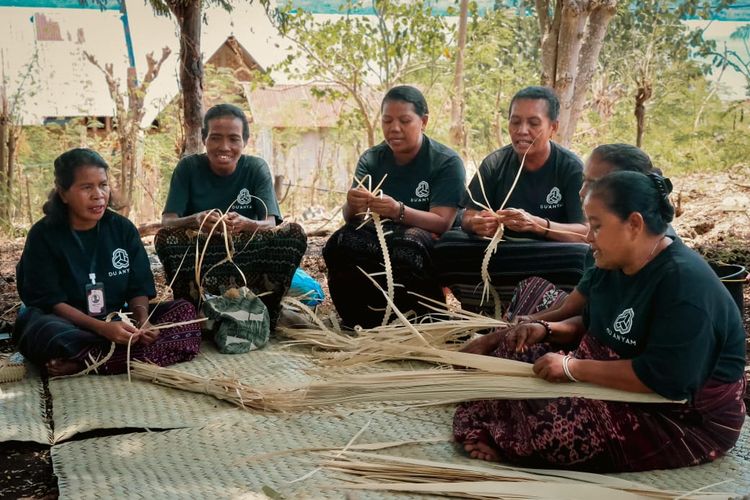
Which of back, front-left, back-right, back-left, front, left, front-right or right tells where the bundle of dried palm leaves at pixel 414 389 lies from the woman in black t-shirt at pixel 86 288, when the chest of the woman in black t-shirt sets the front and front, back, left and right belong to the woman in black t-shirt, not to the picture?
front

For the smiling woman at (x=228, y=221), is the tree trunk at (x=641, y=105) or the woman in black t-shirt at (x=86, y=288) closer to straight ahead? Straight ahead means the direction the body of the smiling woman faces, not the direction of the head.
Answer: the woman in black t-shirt

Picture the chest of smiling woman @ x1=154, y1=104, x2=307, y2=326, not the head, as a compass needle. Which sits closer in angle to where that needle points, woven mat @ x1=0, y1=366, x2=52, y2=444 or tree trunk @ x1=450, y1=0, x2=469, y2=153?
the woven mat

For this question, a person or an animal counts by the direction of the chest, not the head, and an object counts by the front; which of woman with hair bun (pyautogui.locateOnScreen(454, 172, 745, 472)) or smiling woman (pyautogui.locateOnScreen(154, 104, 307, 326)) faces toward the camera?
the smiling woman

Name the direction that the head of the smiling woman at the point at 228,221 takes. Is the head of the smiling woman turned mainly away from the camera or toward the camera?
toward the camera

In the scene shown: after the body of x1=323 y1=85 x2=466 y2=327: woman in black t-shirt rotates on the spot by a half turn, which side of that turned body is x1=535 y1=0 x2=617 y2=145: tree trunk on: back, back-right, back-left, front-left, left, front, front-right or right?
front

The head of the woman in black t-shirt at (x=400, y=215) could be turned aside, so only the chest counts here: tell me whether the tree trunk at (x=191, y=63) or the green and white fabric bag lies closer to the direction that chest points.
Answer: the green and white fabric bag

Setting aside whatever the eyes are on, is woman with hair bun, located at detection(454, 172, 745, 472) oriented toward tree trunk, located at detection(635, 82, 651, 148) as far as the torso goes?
no

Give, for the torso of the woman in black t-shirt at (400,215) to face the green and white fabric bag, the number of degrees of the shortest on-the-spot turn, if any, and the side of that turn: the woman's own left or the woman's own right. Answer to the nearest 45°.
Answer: approximately 45° to the woman's own right

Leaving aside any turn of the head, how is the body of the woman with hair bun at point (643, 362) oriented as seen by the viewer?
to the viewer's left

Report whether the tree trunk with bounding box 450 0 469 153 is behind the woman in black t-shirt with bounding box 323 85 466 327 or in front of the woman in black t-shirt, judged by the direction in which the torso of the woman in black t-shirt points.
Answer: behind

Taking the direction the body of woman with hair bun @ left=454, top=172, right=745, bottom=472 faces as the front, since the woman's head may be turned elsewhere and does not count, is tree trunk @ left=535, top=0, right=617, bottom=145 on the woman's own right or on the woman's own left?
on the woman's own right

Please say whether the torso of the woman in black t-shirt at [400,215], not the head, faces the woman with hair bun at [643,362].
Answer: no

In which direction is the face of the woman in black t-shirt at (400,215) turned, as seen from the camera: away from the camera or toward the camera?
toward the camera

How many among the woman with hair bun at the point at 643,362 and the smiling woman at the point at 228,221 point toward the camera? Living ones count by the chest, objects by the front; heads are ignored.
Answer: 1

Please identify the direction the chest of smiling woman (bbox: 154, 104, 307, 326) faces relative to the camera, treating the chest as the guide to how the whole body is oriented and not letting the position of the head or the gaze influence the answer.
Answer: toward the camera

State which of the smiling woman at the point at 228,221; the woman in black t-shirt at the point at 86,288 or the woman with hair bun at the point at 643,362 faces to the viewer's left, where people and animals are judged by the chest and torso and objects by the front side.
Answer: the woman with hair bun

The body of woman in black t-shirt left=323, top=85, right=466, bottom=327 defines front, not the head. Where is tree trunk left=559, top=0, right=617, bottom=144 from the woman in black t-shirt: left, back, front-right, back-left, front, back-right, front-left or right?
back

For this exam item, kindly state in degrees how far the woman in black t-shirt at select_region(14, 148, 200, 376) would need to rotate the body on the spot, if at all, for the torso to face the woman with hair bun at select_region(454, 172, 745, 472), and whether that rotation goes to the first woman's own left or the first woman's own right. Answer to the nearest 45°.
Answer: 0° — they already face them
